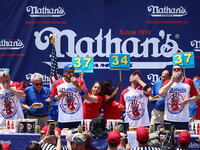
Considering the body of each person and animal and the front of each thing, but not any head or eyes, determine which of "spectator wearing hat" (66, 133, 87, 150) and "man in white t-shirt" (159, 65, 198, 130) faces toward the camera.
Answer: the man in white t-shirt

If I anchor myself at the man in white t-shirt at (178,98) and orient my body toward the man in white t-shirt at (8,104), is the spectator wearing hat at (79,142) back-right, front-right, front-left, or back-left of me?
front-left

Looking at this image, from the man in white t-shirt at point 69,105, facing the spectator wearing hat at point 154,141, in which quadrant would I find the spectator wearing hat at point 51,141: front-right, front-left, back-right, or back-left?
front-right

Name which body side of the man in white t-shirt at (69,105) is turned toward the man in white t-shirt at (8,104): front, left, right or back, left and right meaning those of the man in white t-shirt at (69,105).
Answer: right

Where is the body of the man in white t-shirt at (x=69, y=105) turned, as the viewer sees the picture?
toward the camera

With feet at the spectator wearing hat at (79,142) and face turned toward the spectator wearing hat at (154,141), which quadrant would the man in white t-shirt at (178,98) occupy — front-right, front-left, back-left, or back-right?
front-left

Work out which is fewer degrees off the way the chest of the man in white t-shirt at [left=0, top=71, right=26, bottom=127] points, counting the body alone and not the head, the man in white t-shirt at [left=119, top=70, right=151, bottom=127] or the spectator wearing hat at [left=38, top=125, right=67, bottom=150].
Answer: the spectator wearing hat

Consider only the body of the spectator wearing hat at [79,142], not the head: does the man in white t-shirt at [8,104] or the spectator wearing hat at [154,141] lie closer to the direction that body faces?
the man in white t-shirt

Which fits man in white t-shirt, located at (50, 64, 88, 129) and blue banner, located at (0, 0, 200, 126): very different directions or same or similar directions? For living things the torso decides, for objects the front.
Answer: same or similar directions

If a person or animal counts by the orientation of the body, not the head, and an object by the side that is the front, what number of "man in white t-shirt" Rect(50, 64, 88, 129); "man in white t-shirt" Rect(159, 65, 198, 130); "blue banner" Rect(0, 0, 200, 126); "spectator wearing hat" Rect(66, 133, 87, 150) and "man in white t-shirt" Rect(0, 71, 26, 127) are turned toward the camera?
4

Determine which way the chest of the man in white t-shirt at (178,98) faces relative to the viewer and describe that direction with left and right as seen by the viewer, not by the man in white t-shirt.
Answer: facing the viewer

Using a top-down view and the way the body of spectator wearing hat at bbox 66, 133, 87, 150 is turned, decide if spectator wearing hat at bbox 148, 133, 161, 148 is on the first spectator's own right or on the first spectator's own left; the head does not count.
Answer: on the first spectator's own right

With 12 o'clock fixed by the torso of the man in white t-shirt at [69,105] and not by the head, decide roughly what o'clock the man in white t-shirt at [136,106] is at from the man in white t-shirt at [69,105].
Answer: the man in white t-shirt at [136,106] is roughly at 9 o'clock from the man in white t-shirt at [69,105].

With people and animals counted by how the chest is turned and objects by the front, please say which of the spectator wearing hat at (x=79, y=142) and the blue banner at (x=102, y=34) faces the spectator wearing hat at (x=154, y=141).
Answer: the blue banner

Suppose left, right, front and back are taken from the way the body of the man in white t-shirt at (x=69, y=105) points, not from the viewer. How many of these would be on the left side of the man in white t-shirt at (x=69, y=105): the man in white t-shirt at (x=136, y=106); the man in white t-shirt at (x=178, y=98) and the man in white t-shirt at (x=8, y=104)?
2

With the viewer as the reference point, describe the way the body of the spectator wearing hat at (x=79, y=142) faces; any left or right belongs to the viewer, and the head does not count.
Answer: facing away from the viewer and to the left of the viewer

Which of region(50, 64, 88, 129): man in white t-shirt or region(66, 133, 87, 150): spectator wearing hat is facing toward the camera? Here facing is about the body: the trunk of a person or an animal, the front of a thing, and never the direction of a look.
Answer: the man in white t-shirt
